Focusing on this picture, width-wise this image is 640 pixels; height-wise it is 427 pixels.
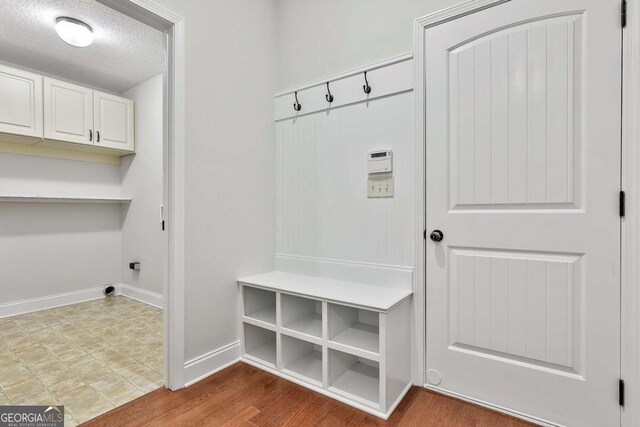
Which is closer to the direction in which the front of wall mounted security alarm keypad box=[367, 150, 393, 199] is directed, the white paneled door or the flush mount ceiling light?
the flush mount ceiling light

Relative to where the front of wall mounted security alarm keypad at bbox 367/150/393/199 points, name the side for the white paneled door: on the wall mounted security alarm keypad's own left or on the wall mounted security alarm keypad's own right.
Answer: on the wall mounted security alarm keypad's own left

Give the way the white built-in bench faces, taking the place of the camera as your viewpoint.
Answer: facing the viewer and to the left of the viewer

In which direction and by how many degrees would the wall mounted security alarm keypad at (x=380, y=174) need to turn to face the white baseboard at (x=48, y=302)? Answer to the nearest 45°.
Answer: approximately 45° to its right

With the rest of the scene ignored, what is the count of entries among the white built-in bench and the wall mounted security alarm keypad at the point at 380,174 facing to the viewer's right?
0

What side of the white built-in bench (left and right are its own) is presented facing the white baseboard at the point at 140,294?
right

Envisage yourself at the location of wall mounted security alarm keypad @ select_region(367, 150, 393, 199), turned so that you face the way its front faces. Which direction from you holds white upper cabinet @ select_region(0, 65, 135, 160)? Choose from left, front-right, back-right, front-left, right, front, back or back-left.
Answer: front-right
